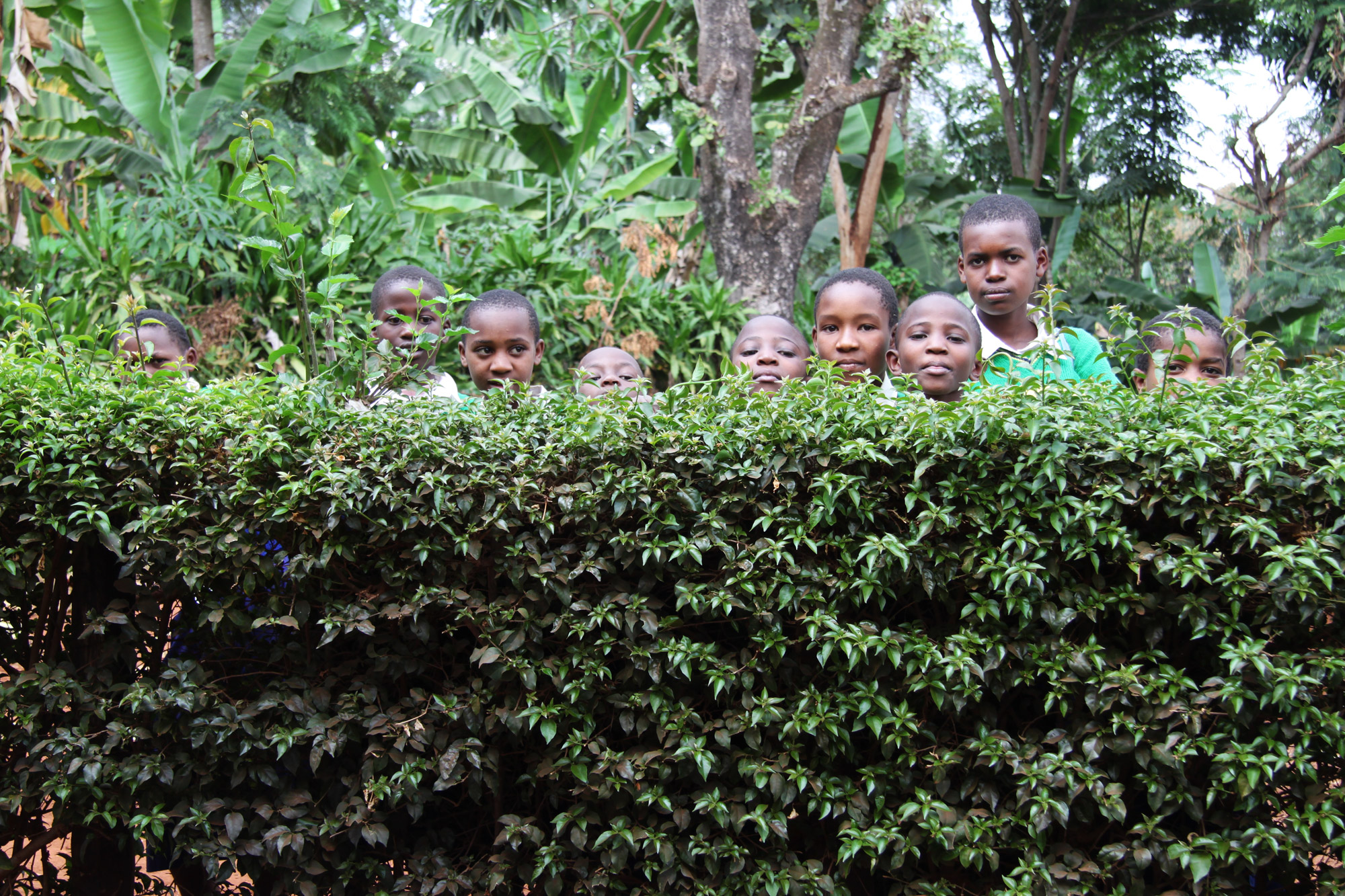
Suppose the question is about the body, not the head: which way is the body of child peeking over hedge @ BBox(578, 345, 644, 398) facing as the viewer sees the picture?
toward the camera

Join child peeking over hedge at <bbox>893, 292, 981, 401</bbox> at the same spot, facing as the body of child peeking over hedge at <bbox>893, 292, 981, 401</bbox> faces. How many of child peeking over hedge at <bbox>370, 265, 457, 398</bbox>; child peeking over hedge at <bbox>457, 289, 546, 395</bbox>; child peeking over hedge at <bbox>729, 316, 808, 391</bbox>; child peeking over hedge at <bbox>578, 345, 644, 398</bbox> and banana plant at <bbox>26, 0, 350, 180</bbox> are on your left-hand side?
0

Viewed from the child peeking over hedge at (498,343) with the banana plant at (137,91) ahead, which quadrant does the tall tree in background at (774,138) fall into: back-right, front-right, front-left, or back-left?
front-right

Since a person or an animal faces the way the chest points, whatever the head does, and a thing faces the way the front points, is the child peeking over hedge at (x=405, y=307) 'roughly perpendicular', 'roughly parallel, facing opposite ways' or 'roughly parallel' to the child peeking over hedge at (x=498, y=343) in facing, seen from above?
roughly parallel

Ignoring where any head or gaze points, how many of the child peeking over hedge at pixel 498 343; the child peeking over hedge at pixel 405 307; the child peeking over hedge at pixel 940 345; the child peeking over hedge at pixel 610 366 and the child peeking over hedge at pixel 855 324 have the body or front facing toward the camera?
5

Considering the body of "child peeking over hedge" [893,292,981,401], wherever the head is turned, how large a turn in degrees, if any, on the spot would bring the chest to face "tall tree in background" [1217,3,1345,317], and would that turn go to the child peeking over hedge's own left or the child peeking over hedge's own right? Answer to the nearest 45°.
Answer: approximately 180°

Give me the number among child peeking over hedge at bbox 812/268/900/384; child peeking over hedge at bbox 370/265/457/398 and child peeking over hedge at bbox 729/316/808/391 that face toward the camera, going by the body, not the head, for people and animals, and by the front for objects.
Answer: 3

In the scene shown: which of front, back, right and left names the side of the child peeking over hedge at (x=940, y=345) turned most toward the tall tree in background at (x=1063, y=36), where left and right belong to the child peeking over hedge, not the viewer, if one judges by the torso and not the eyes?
back

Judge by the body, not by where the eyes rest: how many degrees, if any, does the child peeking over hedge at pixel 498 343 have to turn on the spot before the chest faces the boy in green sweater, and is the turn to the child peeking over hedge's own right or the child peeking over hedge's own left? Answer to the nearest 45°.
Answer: approximately 45° to the child peeking over hedge's own left

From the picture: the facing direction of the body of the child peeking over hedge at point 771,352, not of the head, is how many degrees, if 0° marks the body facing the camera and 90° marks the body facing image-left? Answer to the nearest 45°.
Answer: approximately 0°

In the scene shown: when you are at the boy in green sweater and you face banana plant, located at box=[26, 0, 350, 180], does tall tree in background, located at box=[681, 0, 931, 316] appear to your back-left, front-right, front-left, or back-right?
front-right

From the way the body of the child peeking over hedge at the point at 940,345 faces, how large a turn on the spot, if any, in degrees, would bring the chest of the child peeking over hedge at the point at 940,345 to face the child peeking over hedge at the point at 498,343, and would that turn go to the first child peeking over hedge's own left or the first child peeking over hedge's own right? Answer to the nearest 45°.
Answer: approximately 90° to the first child peeking over hedge's own right

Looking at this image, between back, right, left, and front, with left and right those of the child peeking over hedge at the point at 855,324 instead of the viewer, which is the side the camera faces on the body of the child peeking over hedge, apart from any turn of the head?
front

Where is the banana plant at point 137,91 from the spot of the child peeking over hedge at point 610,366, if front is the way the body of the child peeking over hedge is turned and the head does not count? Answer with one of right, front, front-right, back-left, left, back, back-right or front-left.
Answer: back-right

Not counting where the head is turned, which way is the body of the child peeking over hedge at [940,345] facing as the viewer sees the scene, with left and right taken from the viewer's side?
facing the viewer

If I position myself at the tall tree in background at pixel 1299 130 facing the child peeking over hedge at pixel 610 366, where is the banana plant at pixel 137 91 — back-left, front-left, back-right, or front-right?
front-right

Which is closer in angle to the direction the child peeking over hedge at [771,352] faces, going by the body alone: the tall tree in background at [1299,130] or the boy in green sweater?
the boy in green sweater
